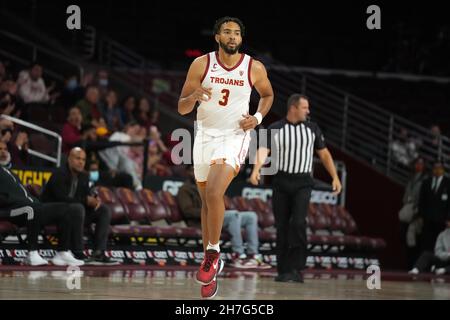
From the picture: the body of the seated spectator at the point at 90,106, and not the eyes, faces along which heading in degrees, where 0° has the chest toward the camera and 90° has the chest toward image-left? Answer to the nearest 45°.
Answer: approximately 315°

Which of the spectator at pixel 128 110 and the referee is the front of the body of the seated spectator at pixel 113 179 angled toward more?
the referee

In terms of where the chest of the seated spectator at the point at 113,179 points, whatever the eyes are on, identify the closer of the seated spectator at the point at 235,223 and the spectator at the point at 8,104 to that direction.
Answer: the seated spectator

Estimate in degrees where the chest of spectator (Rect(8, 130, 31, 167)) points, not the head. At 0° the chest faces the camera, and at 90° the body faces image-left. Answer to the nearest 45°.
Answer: approximately 315°

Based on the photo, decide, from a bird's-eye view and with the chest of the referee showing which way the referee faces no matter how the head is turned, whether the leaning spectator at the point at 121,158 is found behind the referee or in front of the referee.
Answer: behind

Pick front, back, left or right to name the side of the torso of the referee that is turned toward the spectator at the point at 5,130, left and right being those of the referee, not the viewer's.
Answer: right

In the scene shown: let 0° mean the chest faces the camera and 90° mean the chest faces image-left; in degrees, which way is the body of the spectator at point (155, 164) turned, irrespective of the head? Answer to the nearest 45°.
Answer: approximately 315°

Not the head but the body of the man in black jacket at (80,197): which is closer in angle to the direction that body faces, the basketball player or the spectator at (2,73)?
the basketball player

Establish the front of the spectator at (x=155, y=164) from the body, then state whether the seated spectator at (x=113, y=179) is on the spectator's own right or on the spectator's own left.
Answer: on the spectator's own right

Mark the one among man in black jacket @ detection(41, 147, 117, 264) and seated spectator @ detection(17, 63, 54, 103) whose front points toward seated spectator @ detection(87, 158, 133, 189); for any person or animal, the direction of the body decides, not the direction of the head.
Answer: seated spectator @ detection(17, 63, 54, 103)
